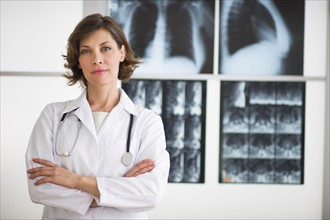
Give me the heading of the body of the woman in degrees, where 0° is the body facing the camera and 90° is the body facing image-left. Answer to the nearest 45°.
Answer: approximately 0°
